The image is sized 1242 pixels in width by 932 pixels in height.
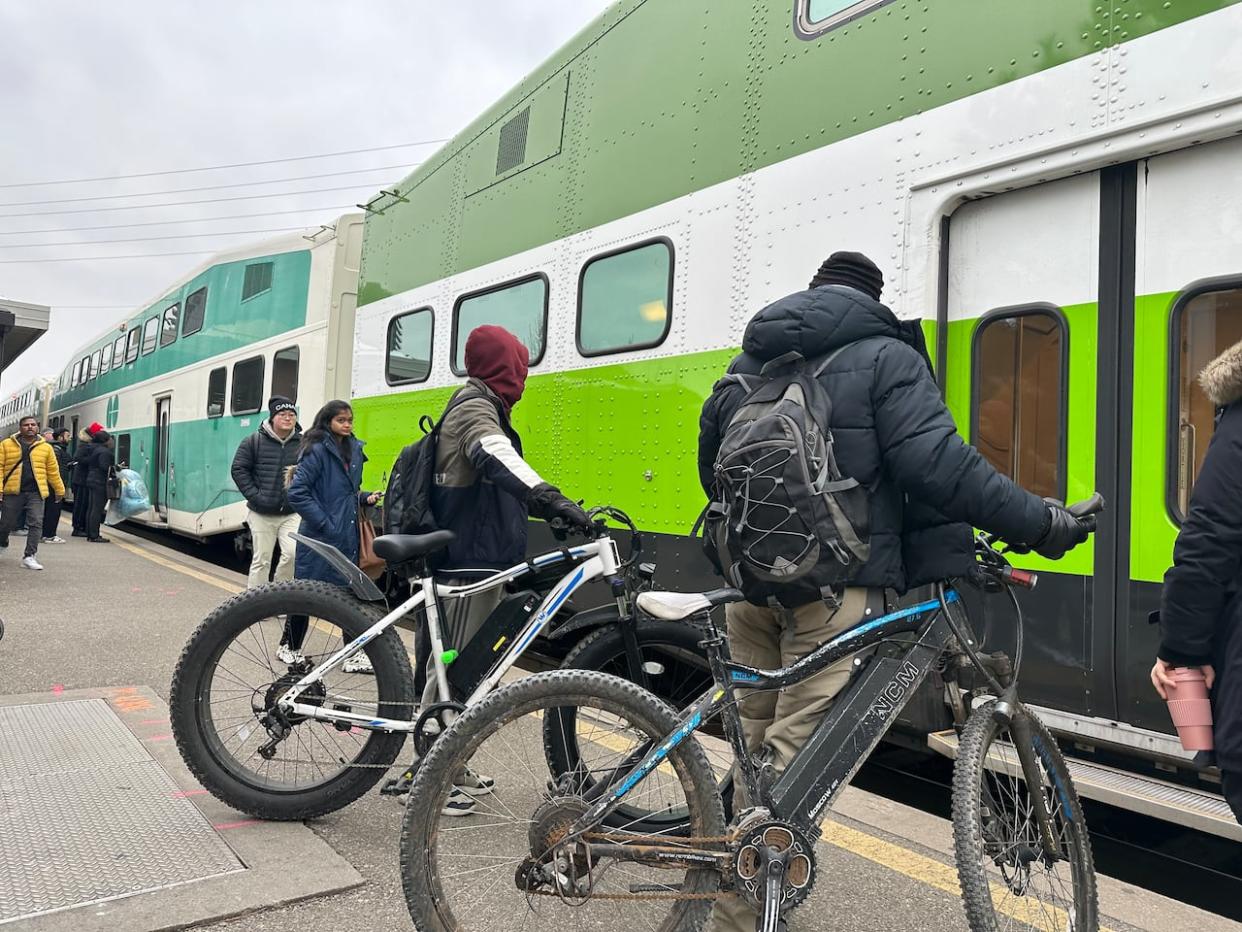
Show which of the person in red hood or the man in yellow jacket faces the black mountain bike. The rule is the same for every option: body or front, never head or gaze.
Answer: the man in yellow jacket

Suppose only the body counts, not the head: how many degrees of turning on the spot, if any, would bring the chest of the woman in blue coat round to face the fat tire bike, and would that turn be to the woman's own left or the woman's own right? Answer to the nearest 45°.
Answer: approximately 45° to the woman's own right

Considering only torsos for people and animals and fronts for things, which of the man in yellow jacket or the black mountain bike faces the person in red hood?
the man in yellow jacket

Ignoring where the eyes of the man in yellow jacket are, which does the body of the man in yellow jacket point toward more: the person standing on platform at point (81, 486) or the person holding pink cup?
the person holding pink cup

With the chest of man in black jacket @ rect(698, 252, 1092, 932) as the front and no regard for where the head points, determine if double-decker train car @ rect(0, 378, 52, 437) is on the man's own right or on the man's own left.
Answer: on the man's own left

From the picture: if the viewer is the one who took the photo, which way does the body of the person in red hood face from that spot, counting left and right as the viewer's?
facing away from the viewer and to the right of the viewer

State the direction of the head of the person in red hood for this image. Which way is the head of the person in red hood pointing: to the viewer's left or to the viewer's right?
to the viewer's right

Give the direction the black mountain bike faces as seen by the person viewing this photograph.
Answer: facing to the right of the viewer

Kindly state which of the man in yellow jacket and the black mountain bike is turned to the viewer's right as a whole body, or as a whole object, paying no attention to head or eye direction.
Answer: the black mountain bike

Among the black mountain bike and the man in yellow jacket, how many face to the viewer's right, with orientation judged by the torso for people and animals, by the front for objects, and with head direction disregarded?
1

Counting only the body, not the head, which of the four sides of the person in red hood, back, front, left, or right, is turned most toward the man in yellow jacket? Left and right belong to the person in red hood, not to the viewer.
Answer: left
